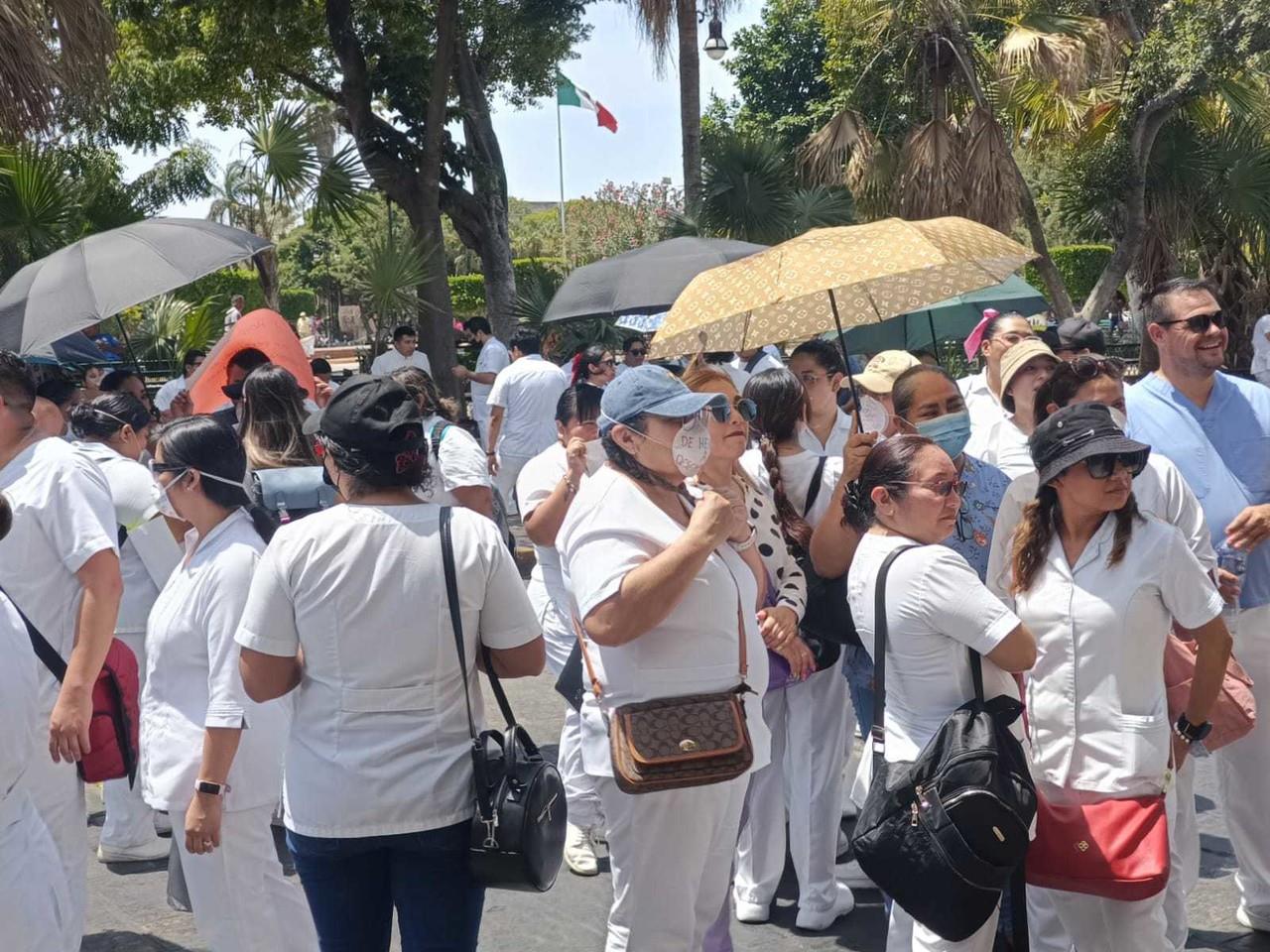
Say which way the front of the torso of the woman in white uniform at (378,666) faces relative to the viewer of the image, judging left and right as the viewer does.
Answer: facing away from the viewer

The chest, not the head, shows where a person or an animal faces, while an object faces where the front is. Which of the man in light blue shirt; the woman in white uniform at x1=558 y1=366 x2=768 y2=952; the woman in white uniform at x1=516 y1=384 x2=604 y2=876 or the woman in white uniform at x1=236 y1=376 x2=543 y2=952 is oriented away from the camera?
the woman in white uniform at x1=236 y1=376 x2=543 y2=952

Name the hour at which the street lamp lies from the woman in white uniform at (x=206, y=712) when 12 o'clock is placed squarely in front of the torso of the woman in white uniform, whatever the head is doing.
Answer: The street lamp is roughly at 4 o'clock from the woman in white uniform.

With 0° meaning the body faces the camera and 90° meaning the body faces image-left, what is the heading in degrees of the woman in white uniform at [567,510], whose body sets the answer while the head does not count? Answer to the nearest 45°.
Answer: approximately 315°

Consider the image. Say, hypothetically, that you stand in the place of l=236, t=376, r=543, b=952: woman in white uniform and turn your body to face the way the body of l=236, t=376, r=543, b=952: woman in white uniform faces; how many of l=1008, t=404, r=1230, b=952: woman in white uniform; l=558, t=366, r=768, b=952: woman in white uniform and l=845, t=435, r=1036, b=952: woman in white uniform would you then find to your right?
3

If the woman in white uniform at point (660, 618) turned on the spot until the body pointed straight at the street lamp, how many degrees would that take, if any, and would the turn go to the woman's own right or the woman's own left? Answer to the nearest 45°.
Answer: approximately 135° to the woman's own left

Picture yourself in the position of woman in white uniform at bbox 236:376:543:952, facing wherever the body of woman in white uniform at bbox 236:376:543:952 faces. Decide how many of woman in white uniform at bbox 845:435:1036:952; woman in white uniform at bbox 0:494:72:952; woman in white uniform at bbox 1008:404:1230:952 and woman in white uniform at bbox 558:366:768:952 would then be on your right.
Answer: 3

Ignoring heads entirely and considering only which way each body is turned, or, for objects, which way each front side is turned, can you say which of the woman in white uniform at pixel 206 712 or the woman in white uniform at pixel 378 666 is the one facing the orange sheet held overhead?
the woman in white uniform at pixel 378 666

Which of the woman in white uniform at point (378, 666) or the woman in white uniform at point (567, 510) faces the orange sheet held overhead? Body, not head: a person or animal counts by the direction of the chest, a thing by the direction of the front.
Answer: the woman in white uniform at point (378, 666)

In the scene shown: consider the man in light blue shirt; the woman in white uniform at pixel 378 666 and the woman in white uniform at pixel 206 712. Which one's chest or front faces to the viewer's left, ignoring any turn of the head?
the woman in white uniform at pixel 206 712

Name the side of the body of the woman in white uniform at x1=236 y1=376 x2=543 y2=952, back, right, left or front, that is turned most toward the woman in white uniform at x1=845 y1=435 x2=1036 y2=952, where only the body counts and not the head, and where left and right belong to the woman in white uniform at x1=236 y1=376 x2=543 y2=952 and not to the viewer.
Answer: right

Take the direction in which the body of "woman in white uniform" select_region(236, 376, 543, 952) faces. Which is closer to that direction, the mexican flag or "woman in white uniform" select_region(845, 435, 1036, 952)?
the mexican flag

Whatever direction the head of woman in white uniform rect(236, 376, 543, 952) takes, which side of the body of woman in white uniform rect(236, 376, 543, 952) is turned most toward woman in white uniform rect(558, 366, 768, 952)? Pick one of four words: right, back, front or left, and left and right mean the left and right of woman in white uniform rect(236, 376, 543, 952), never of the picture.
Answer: right

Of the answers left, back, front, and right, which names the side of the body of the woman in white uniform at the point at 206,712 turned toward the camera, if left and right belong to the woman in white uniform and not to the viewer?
left

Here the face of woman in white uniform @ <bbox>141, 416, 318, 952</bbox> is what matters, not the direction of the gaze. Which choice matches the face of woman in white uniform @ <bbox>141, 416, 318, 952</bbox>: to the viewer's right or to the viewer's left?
to the viewer's left
